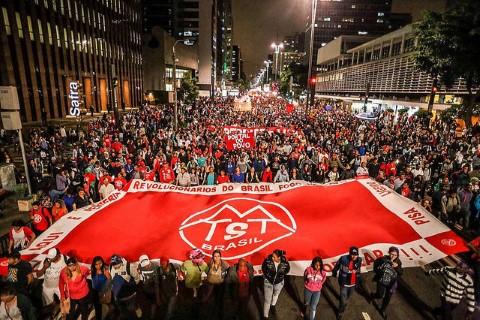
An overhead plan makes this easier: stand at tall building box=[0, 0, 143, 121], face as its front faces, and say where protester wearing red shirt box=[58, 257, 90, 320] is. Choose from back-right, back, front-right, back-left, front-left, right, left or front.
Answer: front-right

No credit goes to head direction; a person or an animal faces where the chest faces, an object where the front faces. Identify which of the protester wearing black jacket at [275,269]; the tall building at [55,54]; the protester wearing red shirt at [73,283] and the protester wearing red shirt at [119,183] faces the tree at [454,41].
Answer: the tall building

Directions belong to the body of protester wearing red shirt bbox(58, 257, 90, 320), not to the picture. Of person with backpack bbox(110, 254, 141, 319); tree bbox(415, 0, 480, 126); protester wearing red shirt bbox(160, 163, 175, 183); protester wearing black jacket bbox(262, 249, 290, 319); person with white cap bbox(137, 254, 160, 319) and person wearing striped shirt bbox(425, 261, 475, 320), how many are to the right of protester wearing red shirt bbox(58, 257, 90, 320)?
0

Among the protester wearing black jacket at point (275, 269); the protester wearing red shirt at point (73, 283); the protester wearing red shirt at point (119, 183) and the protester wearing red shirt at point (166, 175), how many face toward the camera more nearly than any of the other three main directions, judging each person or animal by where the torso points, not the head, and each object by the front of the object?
4

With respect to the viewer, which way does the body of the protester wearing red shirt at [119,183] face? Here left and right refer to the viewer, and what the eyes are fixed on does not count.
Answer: facing the viewer

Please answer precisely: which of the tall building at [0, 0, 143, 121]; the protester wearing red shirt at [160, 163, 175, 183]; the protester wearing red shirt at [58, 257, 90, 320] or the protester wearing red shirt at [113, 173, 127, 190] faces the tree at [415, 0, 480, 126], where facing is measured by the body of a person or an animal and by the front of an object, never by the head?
the tall building

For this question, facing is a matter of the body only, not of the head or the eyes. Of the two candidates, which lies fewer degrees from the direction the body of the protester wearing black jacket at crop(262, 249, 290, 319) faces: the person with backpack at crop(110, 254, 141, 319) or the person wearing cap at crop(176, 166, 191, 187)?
the person with backpack

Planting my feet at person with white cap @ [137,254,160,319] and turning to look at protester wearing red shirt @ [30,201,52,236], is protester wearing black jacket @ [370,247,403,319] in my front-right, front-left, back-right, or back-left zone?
back-right

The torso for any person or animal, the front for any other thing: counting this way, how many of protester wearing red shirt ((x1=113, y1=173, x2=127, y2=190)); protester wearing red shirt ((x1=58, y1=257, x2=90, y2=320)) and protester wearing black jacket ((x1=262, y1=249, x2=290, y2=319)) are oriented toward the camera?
3

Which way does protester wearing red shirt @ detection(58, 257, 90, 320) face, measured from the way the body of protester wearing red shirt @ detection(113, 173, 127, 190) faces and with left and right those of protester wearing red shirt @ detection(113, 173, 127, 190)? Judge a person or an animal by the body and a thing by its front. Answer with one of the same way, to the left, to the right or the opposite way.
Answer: the same way

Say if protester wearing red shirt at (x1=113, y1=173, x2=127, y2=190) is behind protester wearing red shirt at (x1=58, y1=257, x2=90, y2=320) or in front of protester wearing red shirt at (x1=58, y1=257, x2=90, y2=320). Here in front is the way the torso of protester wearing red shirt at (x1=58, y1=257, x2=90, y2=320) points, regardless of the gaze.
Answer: behind

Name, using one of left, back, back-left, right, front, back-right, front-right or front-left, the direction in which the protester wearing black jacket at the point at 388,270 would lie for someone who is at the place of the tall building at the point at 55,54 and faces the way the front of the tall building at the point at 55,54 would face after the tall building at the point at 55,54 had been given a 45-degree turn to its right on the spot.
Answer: front

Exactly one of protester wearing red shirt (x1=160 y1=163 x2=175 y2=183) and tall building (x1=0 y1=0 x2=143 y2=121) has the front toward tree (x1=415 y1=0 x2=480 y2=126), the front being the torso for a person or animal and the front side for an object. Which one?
the tall building

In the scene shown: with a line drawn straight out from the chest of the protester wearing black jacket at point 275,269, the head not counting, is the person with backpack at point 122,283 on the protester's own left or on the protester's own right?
on the protester's own right

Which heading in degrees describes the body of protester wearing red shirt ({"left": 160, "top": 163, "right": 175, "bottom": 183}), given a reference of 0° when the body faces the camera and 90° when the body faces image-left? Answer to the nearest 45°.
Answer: approximately 0°

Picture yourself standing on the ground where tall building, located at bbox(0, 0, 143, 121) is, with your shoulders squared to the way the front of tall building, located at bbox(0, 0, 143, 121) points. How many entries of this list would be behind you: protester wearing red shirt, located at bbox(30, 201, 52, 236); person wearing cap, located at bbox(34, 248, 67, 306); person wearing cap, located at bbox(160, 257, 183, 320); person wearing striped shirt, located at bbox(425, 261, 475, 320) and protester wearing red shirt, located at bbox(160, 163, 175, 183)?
0

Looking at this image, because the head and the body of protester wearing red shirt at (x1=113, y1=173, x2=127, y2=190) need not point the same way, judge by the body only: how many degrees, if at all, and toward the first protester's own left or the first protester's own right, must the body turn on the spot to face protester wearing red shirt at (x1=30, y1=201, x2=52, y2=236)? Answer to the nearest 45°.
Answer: approximately 45° to the first protester's own right

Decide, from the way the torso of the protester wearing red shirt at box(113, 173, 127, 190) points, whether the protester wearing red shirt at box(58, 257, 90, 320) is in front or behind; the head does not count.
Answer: in front

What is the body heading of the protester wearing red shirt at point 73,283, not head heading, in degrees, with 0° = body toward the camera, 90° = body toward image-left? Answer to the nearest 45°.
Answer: approximately 0°

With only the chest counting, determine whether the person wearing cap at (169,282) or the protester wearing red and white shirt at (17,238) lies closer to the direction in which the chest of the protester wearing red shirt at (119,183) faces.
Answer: the person wearing cap

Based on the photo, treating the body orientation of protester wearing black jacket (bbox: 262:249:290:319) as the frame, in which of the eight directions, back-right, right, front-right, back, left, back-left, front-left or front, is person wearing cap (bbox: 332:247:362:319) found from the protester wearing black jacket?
left

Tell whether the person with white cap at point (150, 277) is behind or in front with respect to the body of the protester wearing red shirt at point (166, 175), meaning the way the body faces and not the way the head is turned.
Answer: in front

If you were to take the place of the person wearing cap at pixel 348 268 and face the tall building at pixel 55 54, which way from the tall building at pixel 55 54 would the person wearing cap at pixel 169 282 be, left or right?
left

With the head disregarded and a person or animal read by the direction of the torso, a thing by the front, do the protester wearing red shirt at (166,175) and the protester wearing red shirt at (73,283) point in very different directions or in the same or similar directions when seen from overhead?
same or similar directions

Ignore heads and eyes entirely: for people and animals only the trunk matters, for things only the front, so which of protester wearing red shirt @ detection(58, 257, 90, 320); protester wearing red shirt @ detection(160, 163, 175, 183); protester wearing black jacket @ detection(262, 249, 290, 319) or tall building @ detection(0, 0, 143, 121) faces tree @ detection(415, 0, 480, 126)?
the tall building
